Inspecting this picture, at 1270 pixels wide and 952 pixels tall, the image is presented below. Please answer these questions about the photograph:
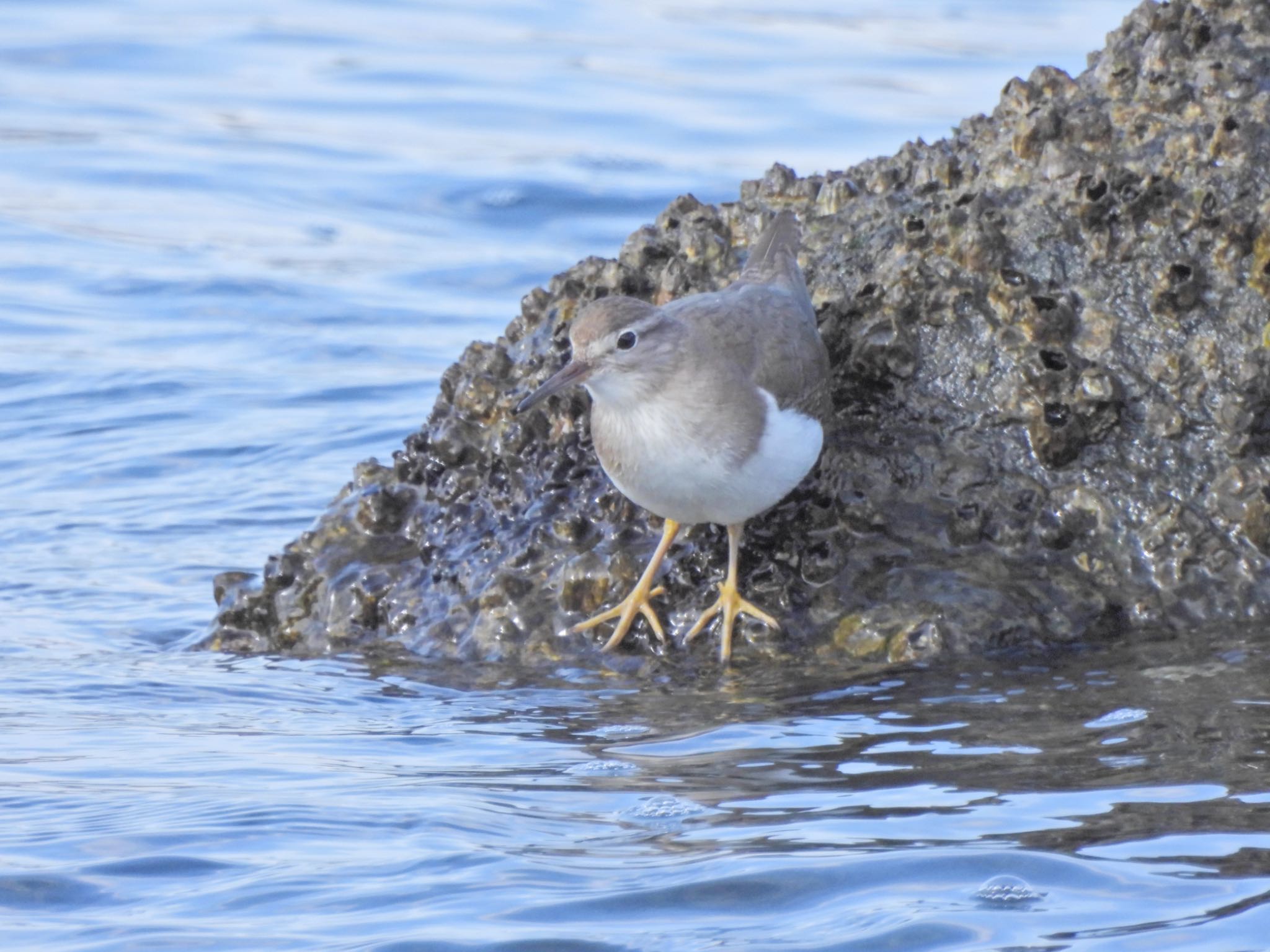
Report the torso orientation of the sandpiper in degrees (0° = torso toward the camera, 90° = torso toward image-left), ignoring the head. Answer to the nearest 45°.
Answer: approximately 45°

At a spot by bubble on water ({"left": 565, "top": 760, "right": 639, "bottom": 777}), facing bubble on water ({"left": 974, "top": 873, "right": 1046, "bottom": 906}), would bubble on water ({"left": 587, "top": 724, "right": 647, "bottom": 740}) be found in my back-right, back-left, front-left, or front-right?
back-left

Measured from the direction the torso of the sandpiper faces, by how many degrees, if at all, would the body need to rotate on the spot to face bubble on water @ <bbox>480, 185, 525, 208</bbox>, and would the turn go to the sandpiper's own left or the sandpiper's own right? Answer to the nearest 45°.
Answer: approximately 135° to the sandpiper's own right

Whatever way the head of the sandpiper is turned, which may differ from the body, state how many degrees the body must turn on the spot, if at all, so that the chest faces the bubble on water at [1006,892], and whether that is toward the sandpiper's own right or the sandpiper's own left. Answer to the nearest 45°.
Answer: approximately 45° to the sandpiper's own left

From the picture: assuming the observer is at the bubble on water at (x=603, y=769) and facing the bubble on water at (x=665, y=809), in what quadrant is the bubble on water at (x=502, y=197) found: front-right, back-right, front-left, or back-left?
back-left
